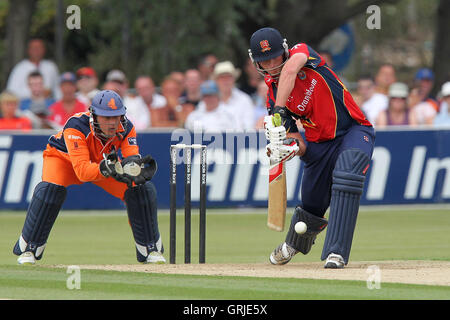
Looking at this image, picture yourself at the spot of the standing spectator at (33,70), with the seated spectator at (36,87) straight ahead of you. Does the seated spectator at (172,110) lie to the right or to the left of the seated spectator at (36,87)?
left

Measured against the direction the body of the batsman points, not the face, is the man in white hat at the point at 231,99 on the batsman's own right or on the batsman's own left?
on the batsman's own right

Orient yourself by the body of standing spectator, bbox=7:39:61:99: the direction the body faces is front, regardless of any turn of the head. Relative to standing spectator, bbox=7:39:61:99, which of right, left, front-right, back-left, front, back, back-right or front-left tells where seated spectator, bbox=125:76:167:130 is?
front-left

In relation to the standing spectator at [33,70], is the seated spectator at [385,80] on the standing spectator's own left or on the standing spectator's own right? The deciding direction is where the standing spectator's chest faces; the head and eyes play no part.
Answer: on the standing spectator's own left

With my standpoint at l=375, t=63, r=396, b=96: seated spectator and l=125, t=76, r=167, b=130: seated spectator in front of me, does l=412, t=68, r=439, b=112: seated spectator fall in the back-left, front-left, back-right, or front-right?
back-left

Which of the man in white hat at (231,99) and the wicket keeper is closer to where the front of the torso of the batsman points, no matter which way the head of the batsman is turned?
the wicket keeper

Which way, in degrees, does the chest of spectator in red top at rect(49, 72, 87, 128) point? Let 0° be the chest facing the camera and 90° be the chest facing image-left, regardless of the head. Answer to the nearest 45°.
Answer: approximately 0°

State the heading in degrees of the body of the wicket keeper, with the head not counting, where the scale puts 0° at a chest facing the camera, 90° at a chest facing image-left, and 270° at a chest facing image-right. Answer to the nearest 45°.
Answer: approximately 315°

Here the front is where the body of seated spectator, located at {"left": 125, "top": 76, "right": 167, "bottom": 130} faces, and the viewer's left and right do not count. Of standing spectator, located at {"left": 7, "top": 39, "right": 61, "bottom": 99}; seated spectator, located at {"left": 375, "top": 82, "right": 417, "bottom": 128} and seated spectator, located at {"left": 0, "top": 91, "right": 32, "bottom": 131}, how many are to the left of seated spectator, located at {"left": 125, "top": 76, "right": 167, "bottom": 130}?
1

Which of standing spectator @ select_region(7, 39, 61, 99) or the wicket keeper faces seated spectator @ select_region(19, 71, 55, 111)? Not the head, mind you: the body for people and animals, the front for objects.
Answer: standing spectator @ select_region(7, 39, 61, 99)

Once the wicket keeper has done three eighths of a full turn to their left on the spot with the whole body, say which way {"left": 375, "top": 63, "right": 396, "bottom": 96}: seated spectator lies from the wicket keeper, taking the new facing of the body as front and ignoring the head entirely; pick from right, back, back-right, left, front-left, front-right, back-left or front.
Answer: front-right

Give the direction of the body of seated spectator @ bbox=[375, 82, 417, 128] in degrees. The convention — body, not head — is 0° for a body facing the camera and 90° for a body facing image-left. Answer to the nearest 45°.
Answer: approximately 0°

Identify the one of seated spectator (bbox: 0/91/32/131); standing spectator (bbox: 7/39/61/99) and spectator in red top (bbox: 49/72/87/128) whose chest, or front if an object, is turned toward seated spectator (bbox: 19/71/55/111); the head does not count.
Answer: standing spectator (bbox: 7/39/61/99)

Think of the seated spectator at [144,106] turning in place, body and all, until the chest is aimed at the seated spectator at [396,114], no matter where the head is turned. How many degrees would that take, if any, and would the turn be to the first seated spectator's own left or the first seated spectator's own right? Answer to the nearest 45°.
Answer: approximately 90° to the first seated spectator's own left

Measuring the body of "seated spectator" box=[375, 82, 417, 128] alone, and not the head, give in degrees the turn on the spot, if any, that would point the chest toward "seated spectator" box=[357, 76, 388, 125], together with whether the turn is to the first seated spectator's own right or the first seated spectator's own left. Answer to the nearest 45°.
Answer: approximately 135° to the first seated spectator's own right

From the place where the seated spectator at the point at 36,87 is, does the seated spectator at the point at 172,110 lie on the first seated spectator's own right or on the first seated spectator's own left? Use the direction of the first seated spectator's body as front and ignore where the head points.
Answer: on the first seated spectator's own left

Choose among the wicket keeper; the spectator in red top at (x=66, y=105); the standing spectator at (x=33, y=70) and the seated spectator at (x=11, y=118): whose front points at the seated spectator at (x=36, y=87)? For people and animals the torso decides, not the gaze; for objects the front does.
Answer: the standing spectator at (x=33, y=70)
